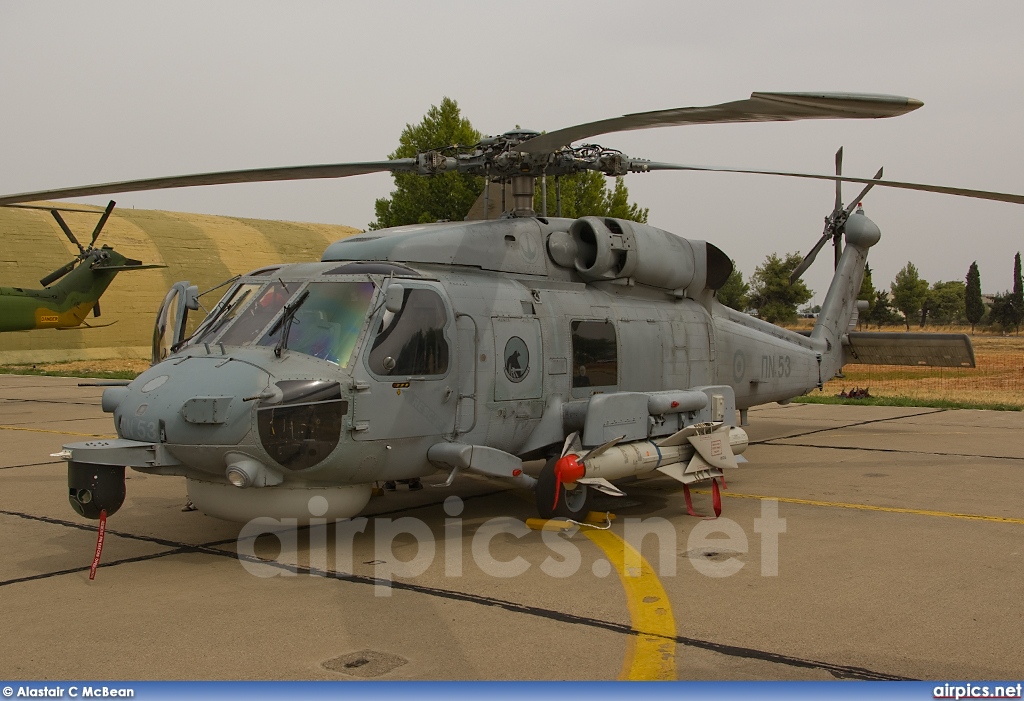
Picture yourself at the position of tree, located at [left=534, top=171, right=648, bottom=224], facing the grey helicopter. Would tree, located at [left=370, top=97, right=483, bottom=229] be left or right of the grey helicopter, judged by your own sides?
right

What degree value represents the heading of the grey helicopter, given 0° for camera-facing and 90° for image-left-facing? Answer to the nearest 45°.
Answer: approximately 45°

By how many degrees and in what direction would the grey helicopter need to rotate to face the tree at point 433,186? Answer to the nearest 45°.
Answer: approximately 135° to its right

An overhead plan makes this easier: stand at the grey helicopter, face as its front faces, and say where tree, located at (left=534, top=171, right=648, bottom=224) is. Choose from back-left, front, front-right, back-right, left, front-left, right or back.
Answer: back-right

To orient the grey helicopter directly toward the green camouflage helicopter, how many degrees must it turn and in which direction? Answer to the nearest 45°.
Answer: approximately 90° to its right
